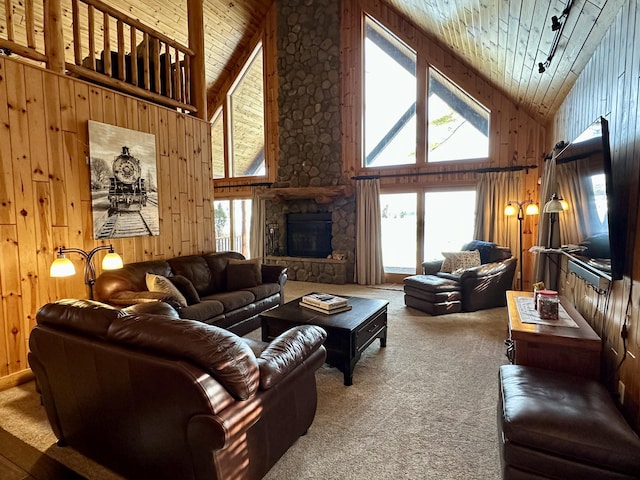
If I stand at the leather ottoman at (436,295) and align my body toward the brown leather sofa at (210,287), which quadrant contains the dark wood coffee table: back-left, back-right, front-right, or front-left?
front-left

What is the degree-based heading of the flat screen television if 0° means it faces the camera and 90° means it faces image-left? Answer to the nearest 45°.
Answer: approximately 90°

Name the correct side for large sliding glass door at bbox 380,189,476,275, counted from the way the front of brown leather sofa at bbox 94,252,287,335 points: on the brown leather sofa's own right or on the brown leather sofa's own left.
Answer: on the brown leather sofa's own left

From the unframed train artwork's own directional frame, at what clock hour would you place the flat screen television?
The flat screen television is roughly at 12 o'clock from the unframed train artwork.

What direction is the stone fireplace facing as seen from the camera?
toward the camera

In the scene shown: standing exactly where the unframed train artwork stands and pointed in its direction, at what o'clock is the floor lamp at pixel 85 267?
The floor lamp is roughly at 2 o'clock from the unframed train artwork.

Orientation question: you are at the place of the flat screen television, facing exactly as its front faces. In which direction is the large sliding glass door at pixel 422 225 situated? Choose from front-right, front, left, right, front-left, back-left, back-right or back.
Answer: front-right

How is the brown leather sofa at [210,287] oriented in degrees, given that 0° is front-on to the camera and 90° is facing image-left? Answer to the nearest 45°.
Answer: approximately 315°

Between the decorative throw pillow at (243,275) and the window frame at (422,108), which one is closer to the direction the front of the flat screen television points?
the decorative throw pillow

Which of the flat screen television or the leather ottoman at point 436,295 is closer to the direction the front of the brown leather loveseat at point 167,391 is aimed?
the leather ottoman

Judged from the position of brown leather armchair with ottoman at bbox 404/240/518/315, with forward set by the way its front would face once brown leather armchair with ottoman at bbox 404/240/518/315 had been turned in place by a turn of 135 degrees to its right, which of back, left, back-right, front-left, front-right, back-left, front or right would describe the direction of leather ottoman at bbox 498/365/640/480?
back

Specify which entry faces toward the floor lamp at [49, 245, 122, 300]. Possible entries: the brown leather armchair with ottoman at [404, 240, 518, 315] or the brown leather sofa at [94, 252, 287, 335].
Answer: the brown leather armchair with ottoman at [404, 240, 518, 315]

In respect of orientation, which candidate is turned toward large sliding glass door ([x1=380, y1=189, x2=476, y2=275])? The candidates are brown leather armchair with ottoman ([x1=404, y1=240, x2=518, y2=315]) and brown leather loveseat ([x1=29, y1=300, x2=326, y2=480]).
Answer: the brown leather loveseat

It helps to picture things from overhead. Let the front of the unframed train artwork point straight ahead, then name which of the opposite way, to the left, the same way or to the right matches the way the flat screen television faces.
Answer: the opposite way

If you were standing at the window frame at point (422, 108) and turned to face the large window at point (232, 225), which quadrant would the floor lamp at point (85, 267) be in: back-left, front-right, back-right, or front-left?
front-left

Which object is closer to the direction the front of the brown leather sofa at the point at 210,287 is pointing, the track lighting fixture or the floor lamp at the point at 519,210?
the track lighting fixture

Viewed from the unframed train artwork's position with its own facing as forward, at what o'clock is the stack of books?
The stack of books is roughly at 12 o'clock from the unframed train artwork.

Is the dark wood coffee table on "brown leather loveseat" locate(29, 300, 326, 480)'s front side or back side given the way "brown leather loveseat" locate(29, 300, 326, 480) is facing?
on the front side

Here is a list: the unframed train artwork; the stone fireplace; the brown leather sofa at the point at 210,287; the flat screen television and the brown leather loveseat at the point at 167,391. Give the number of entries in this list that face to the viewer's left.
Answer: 1

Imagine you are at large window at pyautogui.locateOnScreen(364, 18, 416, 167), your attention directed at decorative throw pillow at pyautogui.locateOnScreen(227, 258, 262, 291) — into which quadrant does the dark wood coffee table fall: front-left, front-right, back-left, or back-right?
front-left

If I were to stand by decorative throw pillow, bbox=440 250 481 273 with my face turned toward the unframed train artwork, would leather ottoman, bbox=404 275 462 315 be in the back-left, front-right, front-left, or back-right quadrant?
front-left

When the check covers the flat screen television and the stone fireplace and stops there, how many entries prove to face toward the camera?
1
